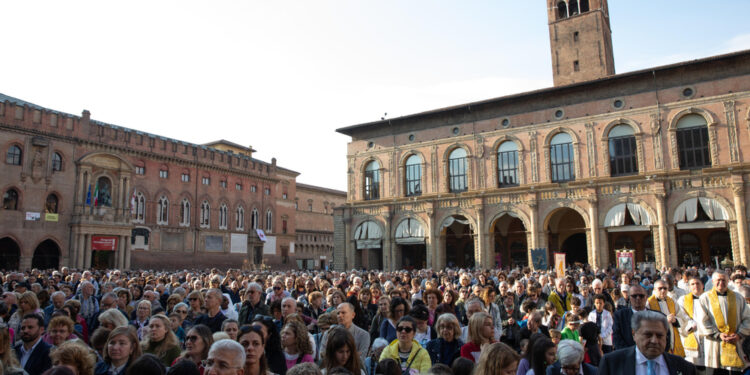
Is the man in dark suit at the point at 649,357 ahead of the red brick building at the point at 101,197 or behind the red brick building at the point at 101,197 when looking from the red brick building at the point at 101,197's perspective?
ahead

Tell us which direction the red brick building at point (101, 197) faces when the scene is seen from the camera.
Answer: facing the viewer and to the right of the viewer

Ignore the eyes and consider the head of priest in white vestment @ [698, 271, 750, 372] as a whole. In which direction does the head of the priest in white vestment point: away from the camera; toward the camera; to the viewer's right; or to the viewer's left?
toward the camera

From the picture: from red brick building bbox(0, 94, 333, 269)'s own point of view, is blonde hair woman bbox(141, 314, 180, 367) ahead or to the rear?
ahead

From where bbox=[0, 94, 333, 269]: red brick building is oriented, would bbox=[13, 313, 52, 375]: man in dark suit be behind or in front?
in front

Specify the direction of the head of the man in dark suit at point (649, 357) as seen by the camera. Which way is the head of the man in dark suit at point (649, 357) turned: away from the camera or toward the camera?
toward the camera

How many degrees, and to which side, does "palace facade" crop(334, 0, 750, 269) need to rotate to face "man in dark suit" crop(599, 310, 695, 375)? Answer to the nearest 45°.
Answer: approximately 45° to its left

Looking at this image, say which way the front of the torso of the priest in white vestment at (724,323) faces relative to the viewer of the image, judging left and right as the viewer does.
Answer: facing the viewer

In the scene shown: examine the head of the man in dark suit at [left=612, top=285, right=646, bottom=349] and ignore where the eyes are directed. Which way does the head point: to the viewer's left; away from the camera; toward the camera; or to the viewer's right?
toward the camera

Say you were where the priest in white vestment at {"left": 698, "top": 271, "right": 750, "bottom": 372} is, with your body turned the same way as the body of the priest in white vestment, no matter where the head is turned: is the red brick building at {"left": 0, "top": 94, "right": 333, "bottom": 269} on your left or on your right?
on your right

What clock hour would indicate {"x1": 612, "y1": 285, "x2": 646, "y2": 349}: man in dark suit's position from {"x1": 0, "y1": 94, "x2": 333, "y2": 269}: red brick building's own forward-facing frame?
The man in dark suit is roughly at 1 o'clock from the red brick building.

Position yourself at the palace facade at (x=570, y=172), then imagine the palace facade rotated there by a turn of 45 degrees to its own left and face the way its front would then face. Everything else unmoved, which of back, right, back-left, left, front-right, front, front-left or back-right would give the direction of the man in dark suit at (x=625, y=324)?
front

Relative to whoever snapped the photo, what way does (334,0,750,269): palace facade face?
facing the viewer and to the left of the viewer

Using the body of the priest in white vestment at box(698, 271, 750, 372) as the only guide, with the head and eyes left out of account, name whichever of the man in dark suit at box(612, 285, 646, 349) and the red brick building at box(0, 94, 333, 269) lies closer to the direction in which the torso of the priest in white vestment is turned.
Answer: the man in dark suit
